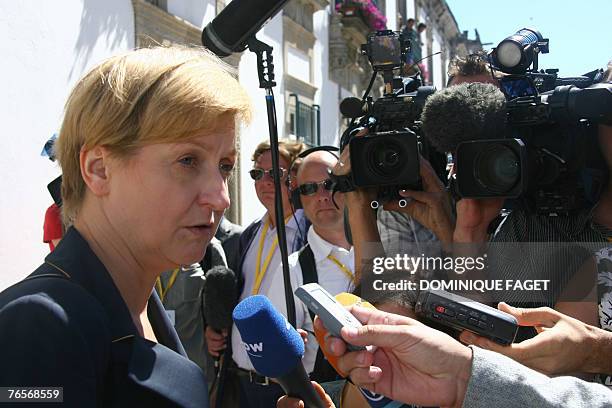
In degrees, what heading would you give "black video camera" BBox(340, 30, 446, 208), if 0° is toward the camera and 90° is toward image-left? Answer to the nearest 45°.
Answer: approximately 0°

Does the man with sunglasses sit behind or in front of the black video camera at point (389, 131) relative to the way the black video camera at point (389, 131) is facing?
behind

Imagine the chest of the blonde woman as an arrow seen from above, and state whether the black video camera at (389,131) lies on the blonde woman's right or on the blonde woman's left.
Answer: on the blonde woman's left

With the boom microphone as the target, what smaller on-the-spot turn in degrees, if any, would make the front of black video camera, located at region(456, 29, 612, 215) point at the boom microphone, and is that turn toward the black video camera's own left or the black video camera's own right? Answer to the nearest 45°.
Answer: approximately 45° to the black video camera's own right

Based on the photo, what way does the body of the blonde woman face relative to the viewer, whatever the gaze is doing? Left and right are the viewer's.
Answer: facing the viewer and to the right of the viewer
